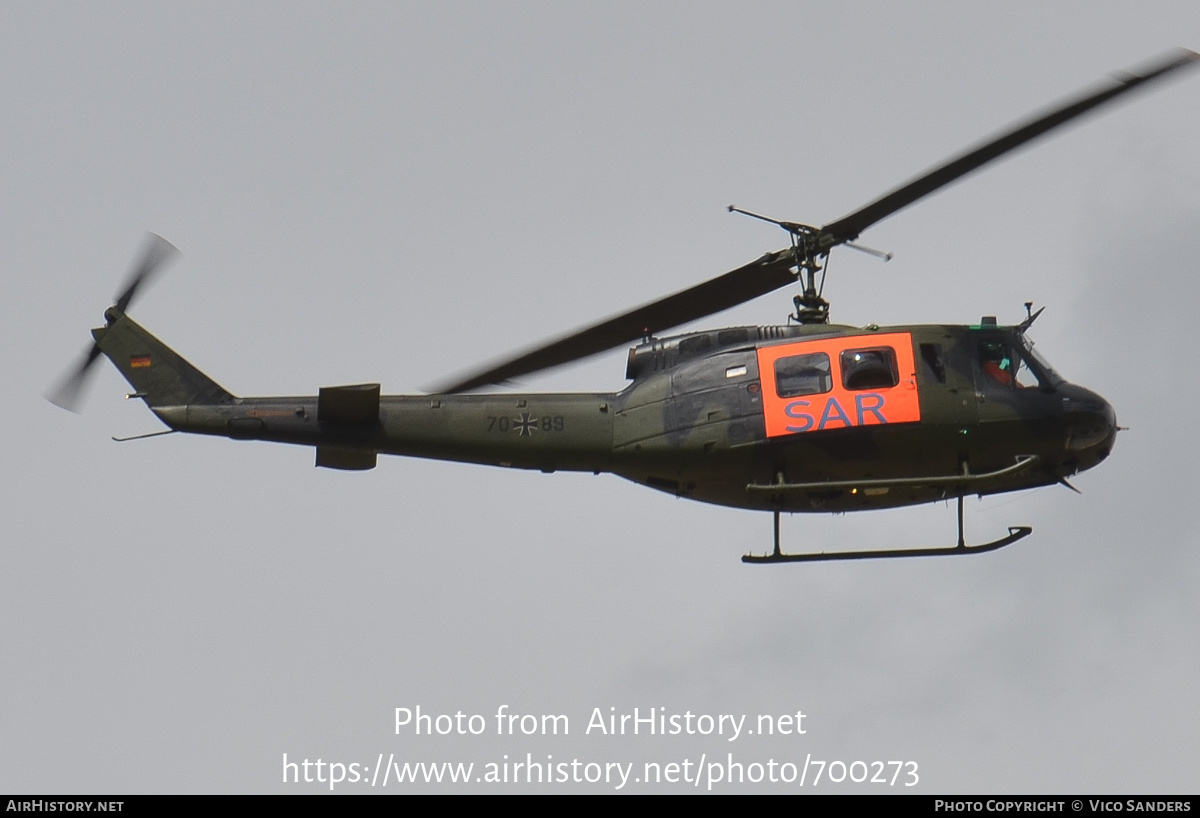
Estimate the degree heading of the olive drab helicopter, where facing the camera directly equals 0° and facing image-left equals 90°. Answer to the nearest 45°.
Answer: approximately 270°
